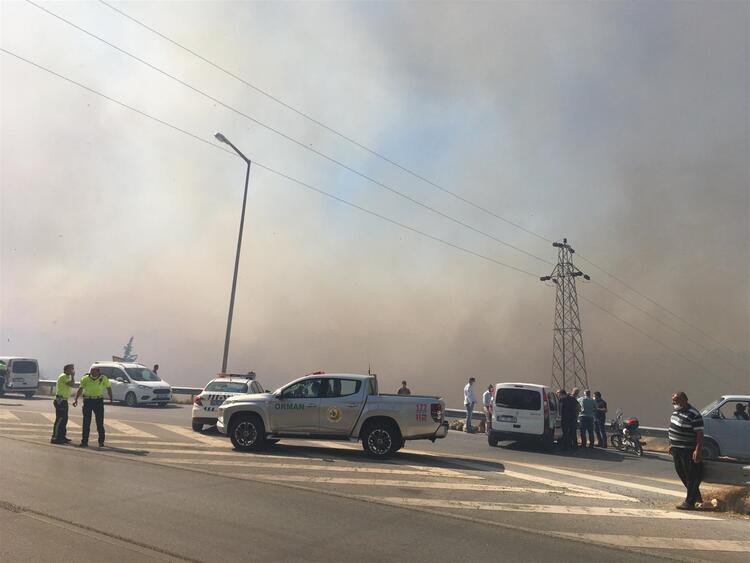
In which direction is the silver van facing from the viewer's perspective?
to the viewer's left

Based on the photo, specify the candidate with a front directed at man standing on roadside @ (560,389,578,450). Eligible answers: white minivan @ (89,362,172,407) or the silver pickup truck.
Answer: the white minivan

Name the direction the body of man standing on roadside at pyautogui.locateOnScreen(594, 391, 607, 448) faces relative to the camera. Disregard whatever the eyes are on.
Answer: to the viewer's left

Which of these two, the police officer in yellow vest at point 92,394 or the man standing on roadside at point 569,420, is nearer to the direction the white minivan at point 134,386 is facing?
the man standing on roadside

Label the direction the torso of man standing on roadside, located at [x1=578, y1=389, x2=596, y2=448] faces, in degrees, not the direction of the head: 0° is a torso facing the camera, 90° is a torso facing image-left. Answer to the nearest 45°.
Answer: approximately 180°

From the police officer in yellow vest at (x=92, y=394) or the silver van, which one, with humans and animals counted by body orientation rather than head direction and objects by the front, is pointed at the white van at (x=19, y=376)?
the silver van

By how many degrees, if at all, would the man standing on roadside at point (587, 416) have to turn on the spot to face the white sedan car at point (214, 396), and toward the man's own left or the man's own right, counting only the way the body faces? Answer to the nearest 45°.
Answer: approximately 135° to the man's own left

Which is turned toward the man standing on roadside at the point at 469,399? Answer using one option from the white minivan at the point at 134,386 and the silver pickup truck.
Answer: the white minivan

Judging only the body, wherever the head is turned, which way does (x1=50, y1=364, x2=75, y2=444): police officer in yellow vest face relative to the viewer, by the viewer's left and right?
facing to the right of the viewer
